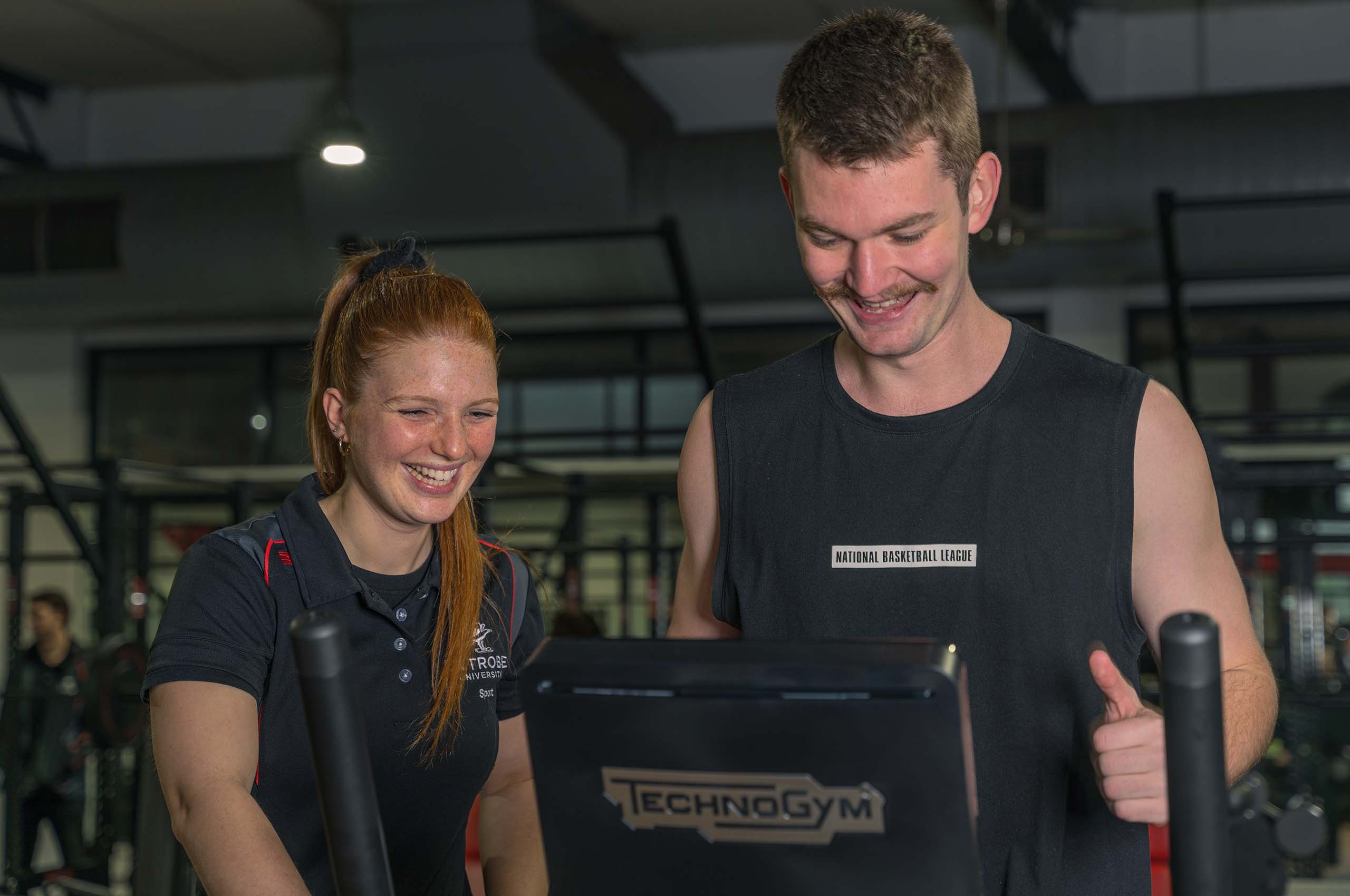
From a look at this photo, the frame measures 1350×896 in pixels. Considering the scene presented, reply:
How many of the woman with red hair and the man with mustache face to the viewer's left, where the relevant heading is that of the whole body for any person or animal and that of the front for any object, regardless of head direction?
0

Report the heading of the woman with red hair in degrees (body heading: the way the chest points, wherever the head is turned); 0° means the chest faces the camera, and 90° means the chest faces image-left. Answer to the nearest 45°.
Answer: approximately 315°

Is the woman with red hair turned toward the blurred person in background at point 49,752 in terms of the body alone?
no

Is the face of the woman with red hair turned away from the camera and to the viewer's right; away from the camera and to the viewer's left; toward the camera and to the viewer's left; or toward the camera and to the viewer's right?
toward the camera and to the viewer's right

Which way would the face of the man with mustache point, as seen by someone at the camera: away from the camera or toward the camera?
toward the camera

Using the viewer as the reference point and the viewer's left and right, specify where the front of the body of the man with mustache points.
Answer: facing the viewer

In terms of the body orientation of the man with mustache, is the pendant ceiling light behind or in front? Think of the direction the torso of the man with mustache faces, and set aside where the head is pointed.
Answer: behind

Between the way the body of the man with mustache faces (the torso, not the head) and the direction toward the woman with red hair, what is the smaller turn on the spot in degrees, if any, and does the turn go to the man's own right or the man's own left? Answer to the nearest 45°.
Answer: approximately 90° to the man's own right

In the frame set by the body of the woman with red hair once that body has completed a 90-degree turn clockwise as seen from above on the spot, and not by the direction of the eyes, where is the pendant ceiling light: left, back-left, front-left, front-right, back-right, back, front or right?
back-right
